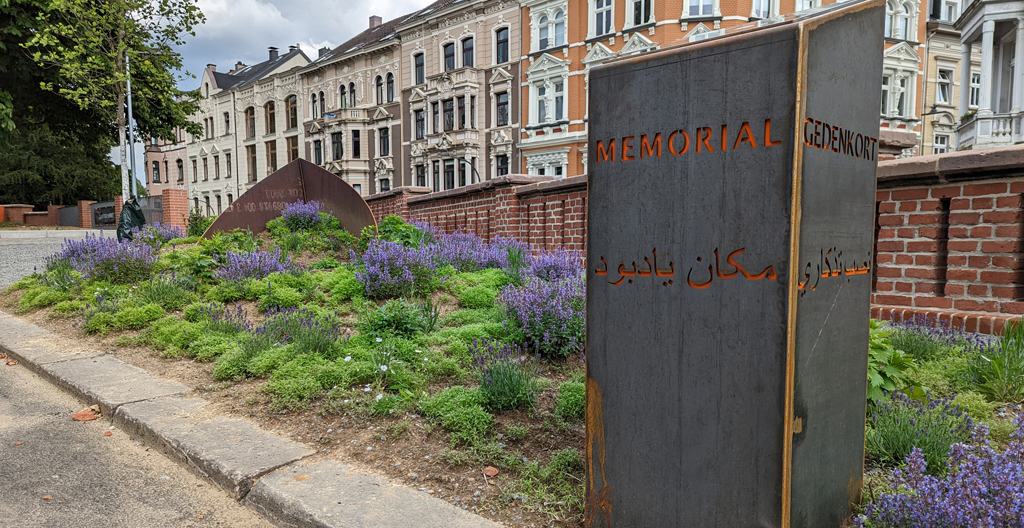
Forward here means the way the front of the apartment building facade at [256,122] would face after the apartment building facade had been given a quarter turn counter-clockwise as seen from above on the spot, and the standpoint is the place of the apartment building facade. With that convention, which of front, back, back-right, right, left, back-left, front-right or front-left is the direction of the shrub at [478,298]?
front-right

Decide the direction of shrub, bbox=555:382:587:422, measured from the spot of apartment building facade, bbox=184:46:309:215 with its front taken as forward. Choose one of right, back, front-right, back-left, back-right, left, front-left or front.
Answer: front-left

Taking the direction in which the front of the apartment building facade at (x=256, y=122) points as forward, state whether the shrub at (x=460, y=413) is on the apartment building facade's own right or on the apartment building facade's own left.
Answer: on the apartment building facade's own left

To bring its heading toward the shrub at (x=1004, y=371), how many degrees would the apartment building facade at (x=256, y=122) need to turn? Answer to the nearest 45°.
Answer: approximately 45° to its left

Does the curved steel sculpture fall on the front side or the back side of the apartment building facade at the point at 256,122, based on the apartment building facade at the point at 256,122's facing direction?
on the front side

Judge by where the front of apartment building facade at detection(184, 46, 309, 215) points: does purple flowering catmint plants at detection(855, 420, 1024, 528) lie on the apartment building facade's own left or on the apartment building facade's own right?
on the apartment building facade's own left

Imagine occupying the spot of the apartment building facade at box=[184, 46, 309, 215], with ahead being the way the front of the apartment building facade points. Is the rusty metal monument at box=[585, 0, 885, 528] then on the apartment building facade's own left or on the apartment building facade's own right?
on the apartment building facade's own left

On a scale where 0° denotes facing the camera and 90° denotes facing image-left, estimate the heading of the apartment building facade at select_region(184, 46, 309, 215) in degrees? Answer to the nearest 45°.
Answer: approximately 45°

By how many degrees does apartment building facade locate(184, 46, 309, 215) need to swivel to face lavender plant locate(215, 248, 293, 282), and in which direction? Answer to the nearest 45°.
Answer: approximately 45° to its left
